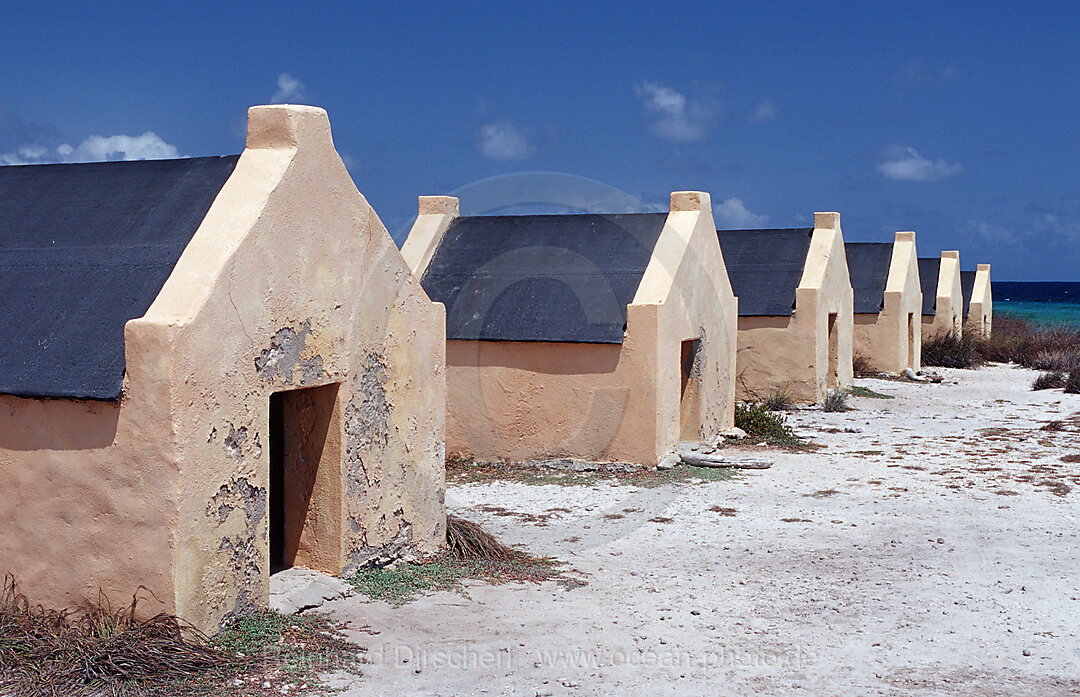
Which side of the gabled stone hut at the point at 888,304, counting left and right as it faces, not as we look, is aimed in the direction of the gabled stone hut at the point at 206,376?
right

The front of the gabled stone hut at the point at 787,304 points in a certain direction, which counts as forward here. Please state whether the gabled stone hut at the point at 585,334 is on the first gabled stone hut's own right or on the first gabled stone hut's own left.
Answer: on the first gabled stone hut's own right

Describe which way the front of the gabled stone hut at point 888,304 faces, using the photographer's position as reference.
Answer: facing to the right of the viewer

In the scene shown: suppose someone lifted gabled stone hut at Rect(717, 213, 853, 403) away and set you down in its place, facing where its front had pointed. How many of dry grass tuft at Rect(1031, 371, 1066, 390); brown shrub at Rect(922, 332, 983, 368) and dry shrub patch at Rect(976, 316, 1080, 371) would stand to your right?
0

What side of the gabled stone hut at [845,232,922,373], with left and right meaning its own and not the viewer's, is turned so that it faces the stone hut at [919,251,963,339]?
left

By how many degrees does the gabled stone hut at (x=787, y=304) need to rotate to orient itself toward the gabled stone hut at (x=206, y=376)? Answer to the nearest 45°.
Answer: approximately 90° to its right

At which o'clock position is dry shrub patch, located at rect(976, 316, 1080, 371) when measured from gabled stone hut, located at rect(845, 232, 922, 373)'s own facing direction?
The dry shrub patch is roughly at 10 o'clock from the gabled stone hut.

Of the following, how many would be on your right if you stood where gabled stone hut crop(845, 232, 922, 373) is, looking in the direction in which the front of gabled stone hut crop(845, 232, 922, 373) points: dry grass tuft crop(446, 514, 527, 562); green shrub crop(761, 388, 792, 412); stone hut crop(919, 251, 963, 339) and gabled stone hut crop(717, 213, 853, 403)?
3

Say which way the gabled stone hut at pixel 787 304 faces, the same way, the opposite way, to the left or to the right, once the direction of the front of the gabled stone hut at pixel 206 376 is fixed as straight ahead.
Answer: the same way

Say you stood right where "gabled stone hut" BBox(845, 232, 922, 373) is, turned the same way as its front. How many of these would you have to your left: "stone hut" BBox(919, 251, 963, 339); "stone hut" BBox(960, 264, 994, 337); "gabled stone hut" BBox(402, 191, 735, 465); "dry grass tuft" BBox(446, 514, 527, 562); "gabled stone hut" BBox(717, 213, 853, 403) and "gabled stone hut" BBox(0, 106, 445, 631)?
2

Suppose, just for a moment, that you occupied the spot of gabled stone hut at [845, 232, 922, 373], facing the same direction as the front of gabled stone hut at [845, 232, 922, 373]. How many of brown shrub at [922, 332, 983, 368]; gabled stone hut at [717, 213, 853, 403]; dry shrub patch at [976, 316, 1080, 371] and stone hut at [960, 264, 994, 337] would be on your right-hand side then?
1

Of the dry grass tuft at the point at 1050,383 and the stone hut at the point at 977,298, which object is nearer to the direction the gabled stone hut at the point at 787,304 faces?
the dry grass tuft

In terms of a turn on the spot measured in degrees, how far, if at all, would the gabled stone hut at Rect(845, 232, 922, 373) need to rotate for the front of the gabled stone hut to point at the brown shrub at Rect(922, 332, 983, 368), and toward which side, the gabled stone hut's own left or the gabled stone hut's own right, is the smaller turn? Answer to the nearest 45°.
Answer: approximately 90° to the gabled stone hut's own left

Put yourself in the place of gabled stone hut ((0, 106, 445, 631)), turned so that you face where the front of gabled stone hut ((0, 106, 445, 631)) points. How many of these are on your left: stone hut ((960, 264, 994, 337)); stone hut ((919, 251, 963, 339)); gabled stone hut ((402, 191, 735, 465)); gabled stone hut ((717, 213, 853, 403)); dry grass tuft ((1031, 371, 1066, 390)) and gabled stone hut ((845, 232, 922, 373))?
6

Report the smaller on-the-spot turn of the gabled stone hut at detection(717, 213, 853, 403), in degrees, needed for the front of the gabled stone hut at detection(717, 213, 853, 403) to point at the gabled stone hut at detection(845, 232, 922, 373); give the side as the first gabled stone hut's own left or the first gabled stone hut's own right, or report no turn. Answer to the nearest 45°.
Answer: approximately 90° to the first gabled stone hut's own left

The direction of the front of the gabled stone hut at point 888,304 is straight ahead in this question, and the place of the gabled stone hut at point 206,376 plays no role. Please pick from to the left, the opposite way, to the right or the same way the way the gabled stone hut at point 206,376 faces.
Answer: the same way

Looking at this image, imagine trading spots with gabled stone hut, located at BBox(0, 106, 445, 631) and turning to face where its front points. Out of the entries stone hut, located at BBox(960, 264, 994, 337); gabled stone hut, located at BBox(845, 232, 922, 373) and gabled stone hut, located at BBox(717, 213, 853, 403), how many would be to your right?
0

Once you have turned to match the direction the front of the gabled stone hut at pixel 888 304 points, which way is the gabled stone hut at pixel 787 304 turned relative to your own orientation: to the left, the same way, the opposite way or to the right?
the same way
